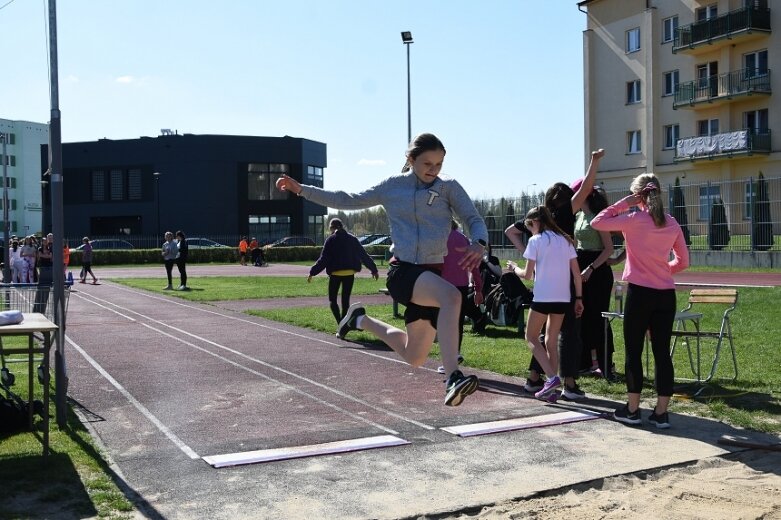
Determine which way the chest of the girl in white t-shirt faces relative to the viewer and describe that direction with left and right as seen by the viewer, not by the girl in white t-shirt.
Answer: facing away from the viewer and to the left of the viewer

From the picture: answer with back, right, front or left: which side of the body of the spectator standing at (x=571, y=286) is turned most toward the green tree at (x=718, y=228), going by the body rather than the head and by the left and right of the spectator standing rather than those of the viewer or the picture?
front

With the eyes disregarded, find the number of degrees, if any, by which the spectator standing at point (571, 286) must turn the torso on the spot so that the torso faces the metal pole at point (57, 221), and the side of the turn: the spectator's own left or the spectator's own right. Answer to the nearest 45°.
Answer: approximately 135° to the spectator's own left

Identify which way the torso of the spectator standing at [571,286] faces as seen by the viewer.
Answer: away from the camera

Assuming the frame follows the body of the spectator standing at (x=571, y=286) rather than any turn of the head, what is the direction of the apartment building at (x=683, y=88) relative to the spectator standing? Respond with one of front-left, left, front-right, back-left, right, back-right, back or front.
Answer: front

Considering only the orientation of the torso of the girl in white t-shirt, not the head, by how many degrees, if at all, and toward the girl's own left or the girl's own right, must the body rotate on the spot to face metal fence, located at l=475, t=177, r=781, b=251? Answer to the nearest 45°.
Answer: approximately 45° to the girl's own right

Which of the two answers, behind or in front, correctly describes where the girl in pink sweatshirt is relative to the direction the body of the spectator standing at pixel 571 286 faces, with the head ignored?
behind

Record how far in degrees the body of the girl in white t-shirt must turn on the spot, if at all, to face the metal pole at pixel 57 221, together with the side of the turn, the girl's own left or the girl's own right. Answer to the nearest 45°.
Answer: approximately 45° to the girl's own left

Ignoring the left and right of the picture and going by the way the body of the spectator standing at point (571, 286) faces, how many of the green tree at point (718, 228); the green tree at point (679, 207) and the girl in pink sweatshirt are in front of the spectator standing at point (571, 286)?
2

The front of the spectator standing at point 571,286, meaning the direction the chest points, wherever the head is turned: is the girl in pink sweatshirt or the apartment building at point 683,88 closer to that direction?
the apartment building
